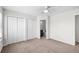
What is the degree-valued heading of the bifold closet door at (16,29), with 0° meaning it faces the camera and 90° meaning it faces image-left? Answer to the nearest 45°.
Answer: approximately 315°

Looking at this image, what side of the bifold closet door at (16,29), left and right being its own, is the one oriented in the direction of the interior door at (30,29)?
left
